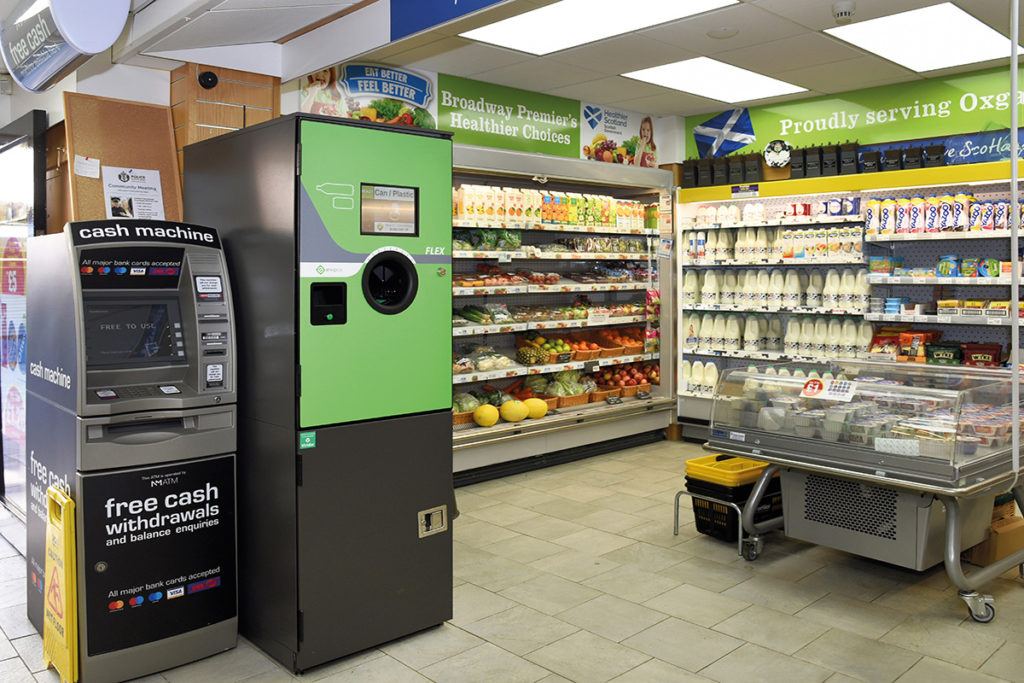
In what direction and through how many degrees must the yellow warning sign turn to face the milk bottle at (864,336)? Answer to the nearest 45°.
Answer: approximately 135° to its left

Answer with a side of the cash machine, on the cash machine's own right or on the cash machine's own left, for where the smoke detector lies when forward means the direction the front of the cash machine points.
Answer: on the cash machine's own left

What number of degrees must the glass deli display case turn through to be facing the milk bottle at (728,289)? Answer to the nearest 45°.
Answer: approximately 135° to its right

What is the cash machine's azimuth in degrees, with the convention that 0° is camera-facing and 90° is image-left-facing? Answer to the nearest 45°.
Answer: approximately 315°

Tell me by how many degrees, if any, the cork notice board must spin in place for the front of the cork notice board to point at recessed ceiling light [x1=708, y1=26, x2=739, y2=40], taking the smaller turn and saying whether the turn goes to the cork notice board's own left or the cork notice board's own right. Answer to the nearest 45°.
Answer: approximately 45° to the cork notice board's own left

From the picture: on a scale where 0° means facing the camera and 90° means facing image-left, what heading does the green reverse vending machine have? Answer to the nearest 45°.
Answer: approximately 315°

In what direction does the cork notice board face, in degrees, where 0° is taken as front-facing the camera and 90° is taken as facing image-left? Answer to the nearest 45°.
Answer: approximately 315°

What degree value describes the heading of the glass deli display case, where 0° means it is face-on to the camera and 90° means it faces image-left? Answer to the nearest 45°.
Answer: approximately 45°
